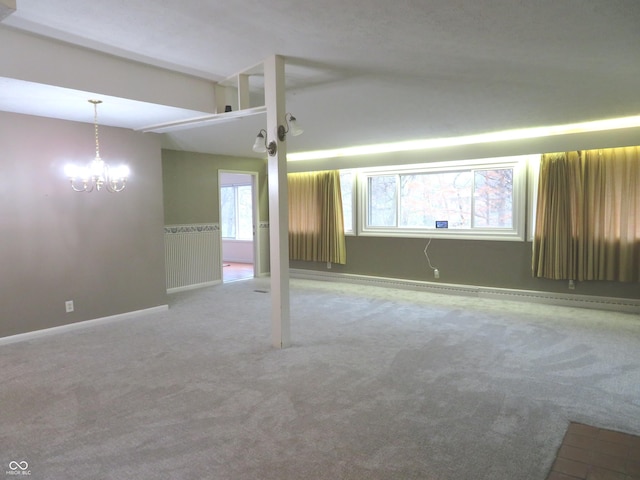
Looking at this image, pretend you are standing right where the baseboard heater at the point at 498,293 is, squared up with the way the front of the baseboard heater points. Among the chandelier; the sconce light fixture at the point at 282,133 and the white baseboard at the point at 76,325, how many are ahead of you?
3

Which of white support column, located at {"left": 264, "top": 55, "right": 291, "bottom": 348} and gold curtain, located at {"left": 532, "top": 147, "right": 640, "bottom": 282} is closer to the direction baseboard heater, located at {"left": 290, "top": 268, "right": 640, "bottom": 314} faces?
the white support column

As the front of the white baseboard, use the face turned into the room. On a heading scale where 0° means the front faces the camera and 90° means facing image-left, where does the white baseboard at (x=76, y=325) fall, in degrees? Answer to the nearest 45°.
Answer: approximately 315°

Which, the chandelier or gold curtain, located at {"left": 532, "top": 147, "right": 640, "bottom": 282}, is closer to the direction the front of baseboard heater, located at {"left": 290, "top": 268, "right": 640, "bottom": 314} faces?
the chandelier

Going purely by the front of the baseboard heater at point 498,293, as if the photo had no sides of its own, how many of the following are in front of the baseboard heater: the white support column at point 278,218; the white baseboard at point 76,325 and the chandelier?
3

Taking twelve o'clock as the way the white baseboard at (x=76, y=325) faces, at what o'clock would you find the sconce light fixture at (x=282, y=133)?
The sconce light fixture is roughly at 12 o'clock from the white baseboard.

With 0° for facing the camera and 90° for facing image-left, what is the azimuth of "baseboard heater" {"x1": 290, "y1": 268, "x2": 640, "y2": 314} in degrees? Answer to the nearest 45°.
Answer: approximately 45°
